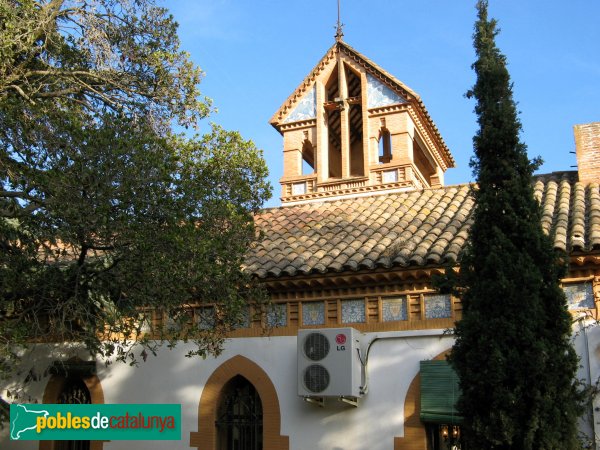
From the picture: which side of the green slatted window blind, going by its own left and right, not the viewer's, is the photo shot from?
front

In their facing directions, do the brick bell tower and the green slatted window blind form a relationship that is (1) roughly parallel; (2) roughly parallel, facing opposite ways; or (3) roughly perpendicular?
roughly parallel

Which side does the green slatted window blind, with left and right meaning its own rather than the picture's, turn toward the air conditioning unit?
right

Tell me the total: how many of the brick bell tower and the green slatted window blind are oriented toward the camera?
2

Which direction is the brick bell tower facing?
toward the camera

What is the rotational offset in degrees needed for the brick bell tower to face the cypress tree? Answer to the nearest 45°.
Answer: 0° — it already faces it

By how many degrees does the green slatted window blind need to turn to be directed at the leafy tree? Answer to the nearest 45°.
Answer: approximately 45° to its right
